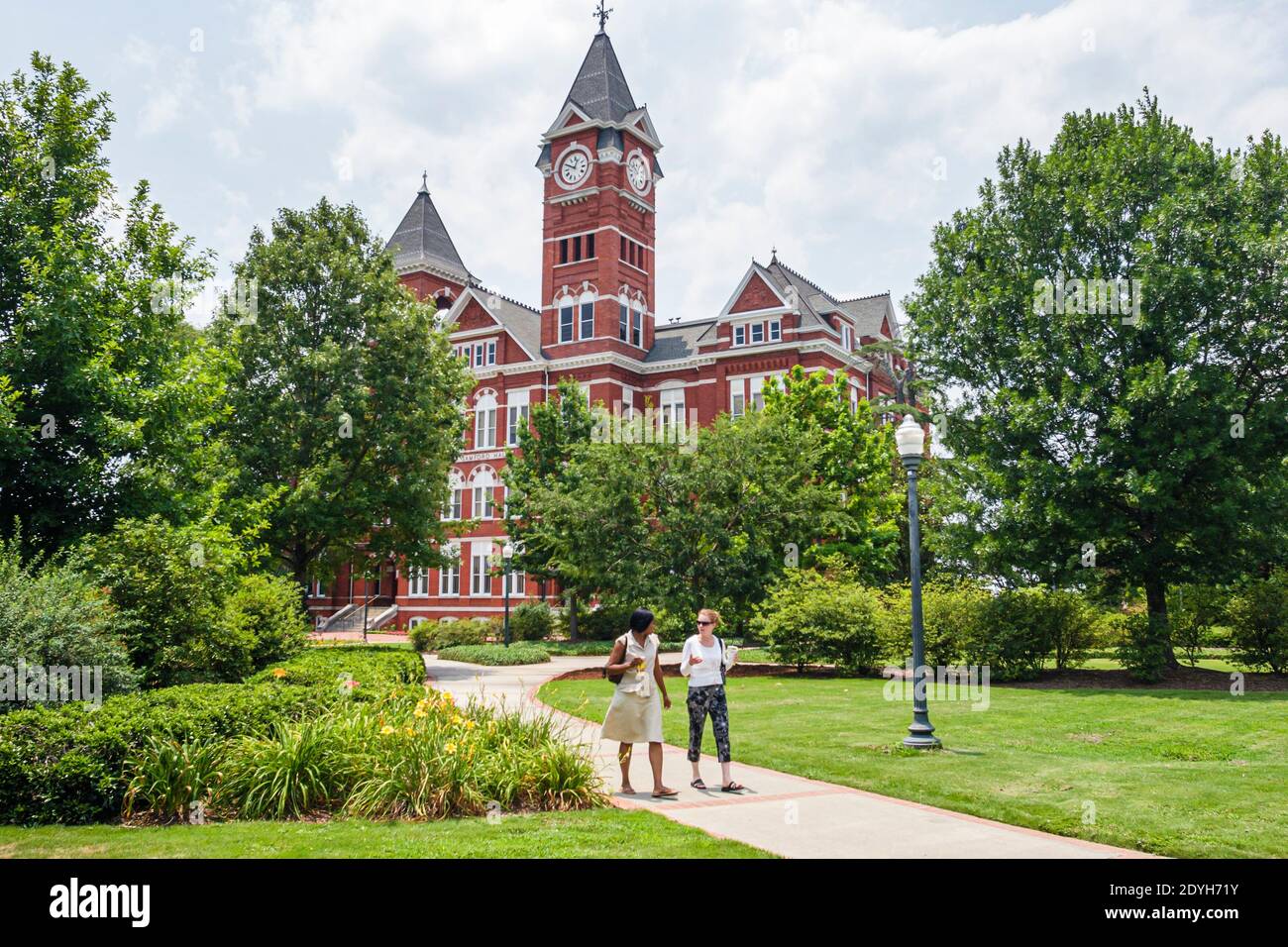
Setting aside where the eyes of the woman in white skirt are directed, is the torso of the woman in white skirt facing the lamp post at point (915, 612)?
no

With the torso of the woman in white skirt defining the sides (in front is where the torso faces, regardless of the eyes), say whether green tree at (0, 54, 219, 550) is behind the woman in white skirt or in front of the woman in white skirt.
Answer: behind

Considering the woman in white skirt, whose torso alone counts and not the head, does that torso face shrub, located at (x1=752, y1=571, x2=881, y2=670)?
no

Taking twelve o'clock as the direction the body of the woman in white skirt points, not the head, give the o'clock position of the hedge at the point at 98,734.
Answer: The hedge is roughly at 4 o'clock from the woman in white skirt.

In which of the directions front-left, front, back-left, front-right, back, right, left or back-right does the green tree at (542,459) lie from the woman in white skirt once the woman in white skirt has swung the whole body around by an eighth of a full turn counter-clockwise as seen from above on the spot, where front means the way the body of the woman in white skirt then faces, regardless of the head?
left

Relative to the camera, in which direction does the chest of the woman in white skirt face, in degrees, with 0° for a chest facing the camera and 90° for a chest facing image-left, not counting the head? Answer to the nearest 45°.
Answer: approximately 315°

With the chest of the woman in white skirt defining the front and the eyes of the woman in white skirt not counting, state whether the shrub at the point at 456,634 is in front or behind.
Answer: behind

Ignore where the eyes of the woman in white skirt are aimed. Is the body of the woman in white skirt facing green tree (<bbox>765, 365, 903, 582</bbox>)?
no

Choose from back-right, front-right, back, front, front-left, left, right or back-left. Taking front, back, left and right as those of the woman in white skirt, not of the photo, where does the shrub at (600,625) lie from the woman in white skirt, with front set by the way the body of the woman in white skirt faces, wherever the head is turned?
back-left

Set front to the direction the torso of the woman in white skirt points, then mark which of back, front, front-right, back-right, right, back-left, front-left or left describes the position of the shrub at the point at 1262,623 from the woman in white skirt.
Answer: left

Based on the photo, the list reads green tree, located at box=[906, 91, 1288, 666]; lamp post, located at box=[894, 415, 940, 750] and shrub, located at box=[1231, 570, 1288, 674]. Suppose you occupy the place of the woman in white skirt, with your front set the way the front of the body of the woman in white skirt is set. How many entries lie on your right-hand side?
0

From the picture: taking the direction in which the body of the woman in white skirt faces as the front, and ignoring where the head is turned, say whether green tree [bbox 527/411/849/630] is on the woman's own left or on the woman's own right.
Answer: on the woman's own left
